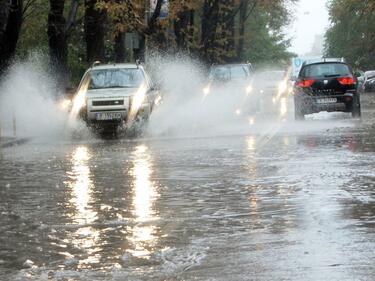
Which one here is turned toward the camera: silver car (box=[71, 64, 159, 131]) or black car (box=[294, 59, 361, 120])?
the silver car

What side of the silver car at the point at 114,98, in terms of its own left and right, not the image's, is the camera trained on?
front

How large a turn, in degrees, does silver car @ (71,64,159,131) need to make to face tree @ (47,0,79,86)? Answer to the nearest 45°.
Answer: approximately 180°

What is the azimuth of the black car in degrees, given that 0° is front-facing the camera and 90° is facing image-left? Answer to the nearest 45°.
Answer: approximately 180°

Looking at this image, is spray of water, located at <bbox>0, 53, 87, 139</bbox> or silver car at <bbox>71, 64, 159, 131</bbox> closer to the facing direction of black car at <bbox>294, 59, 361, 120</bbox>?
the spray of water

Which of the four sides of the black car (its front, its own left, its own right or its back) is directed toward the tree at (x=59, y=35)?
left

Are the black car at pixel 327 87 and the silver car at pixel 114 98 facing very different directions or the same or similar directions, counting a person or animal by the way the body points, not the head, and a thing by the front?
very different directions

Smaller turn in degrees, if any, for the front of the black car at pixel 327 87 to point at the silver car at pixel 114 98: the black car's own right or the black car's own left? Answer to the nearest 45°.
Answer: approximately 135° to the black car's own left

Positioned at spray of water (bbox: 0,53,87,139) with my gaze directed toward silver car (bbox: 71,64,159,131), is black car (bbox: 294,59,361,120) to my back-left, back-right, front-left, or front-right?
front-left
